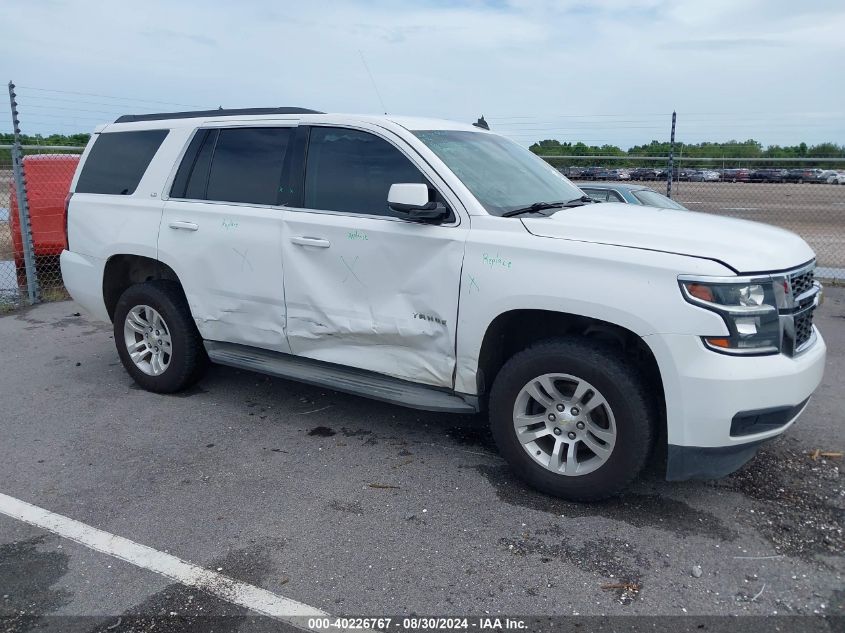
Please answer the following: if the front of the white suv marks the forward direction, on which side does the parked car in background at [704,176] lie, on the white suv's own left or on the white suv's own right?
on the white suv's own left

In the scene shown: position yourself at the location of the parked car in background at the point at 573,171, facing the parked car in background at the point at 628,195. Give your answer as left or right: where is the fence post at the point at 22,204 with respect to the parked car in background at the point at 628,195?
right

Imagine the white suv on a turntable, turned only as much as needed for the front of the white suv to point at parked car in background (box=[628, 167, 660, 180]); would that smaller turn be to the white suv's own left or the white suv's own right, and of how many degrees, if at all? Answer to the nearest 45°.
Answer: approximately 135° to the white suv's own left

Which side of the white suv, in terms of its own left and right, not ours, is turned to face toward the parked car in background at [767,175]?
left

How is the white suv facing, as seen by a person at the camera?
facing the viewer and to the right of the viewer

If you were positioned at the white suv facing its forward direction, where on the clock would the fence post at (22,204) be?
The fence post is roughly at 6 o'clock from the white suv.

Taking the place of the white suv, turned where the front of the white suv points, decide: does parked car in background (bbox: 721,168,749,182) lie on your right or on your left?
on your left

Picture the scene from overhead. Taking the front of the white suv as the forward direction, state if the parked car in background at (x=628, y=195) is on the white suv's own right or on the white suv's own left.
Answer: on the white suv's own left

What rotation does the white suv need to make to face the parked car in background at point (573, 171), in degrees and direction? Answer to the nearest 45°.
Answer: approximately 135° to its left
